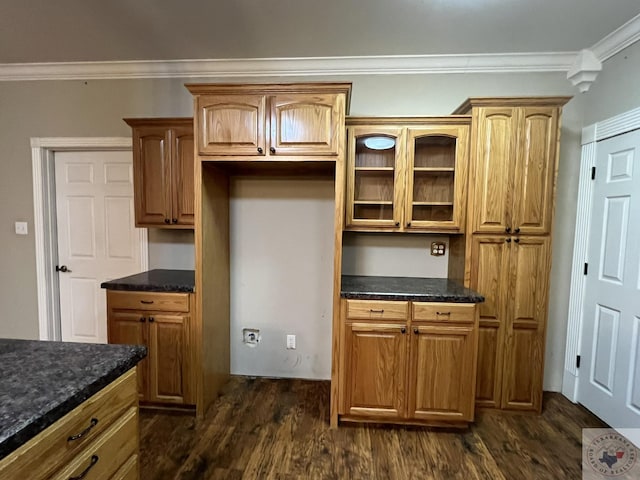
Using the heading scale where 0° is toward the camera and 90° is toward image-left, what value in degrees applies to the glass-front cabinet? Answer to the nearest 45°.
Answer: approximately 0°

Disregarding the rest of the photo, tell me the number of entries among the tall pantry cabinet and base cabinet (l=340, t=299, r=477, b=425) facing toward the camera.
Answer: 2

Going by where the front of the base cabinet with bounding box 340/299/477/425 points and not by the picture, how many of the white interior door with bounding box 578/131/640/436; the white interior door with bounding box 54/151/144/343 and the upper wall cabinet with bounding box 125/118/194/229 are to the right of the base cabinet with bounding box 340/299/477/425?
2
